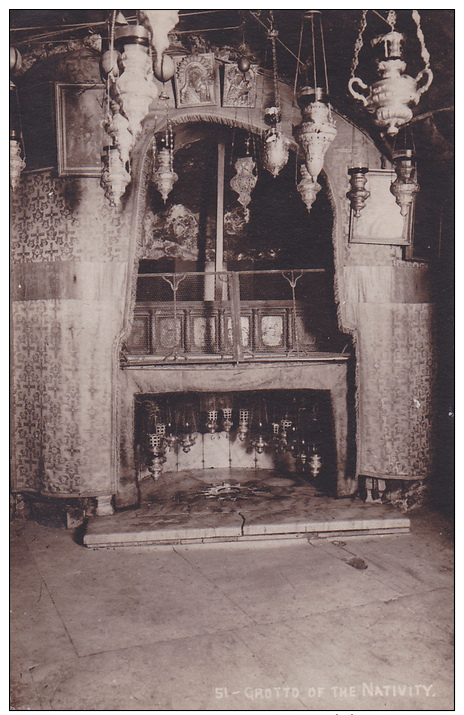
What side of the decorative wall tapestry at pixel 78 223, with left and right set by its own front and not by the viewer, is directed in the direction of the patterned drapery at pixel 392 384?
left
